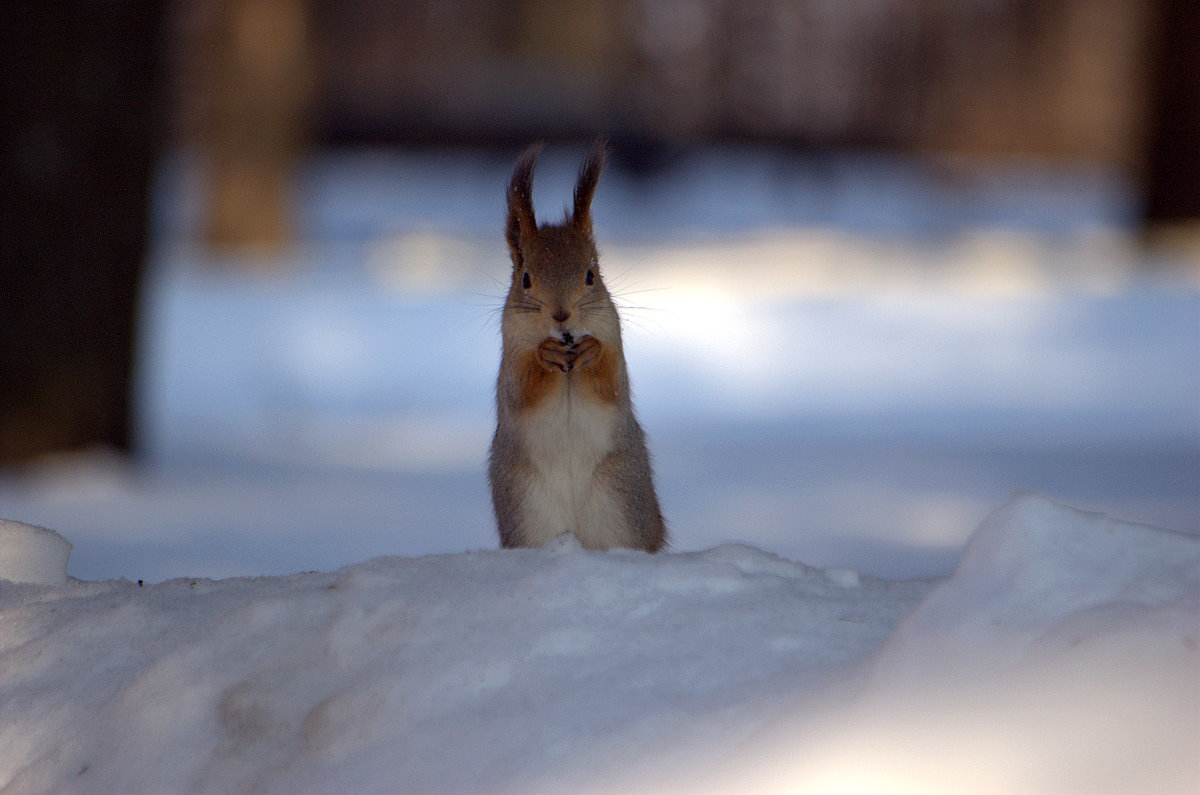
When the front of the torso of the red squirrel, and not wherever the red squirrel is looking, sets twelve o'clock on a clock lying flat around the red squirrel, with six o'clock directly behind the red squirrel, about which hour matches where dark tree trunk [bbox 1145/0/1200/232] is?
The dark tree trunk is roughly at 7 o'clock from the red squirrel.

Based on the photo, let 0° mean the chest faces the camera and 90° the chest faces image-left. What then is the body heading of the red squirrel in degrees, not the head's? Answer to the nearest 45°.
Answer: approximately 0°

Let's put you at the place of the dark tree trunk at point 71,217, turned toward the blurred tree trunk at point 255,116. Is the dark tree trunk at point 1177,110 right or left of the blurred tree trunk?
right

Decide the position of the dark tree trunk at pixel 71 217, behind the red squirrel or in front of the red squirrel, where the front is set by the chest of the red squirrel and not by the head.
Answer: behind

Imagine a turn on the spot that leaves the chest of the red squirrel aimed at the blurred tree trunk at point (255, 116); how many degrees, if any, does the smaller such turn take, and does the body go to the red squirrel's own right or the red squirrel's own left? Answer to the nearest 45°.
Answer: approximately 180°

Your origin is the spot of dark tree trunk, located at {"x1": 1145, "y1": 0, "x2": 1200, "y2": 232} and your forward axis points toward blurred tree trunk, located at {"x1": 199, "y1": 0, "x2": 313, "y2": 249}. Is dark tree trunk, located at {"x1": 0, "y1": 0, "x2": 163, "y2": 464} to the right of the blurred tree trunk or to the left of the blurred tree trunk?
left
